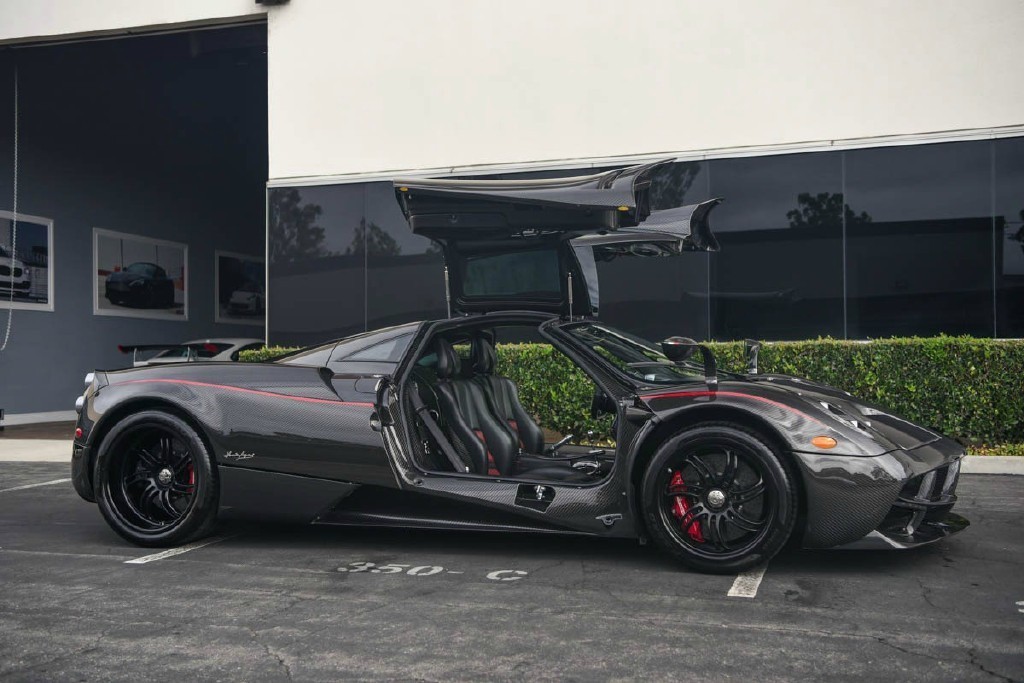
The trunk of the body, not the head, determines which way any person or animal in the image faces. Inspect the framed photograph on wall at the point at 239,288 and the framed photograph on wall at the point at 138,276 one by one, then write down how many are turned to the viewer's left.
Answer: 0

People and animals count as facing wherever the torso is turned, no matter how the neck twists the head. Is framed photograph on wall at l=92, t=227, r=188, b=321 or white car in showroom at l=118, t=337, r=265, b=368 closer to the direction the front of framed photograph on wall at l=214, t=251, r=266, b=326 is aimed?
the white car in showroom

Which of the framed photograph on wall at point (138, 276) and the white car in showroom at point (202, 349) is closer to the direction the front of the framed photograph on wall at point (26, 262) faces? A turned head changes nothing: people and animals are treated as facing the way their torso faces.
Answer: the white car in showroom

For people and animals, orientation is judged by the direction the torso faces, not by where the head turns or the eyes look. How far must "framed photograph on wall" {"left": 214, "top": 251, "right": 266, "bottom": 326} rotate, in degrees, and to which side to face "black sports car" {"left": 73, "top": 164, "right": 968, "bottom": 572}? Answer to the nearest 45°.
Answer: approximately 45° to its right

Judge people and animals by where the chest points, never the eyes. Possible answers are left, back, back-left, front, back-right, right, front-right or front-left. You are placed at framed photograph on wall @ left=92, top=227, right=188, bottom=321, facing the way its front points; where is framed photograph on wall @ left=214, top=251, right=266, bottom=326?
left

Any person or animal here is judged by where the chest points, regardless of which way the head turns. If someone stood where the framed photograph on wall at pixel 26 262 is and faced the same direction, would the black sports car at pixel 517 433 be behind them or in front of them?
in front

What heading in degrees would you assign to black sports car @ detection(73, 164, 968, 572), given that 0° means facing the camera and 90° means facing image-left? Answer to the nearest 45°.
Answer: approximately 270°

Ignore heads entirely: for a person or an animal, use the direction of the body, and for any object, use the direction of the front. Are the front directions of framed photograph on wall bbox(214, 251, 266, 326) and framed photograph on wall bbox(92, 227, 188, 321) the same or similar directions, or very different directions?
same or similar directions

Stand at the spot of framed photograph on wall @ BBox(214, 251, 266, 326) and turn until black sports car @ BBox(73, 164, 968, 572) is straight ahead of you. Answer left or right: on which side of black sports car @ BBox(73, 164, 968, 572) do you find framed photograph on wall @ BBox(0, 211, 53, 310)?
right

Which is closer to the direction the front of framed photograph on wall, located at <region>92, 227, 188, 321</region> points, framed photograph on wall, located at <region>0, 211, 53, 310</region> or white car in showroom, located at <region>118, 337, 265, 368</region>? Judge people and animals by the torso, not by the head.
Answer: the white car in showroom

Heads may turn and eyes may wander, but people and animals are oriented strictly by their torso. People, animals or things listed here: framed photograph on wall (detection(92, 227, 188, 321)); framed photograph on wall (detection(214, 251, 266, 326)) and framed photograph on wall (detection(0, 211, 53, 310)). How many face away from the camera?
0

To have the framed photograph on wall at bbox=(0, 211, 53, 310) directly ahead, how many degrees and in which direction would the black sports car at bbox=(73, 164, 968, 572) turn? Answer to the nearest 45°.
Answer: approximately 135° to its left

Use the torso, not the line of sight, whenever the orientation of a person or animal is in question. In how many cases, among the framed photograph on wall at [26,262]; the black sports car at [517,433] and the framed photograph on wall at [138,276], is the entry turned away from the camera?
0

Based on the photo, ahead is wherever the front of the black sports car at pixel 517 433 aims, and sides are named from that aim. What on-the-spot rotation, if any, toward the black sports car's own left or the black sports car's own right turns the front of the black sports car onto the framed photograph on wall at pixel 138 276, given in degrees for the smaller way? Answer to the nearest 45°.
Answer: approximately 135° to the black sports car's own left

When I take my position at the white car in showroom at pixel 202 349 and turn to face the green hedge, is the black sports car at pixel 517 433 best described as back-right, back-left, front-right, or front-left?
front-right

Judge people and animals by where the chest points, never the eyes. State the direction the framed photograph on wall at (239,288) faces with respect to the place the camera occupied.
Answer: facing the viewer and to the right of the viewer

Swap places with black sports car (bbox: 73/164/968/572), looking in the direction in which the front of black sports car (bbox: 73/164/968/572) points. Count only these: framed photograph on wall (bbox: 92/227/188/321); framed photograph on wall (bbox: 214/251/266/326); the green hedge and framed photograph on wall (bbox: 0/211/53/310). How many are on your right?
0
